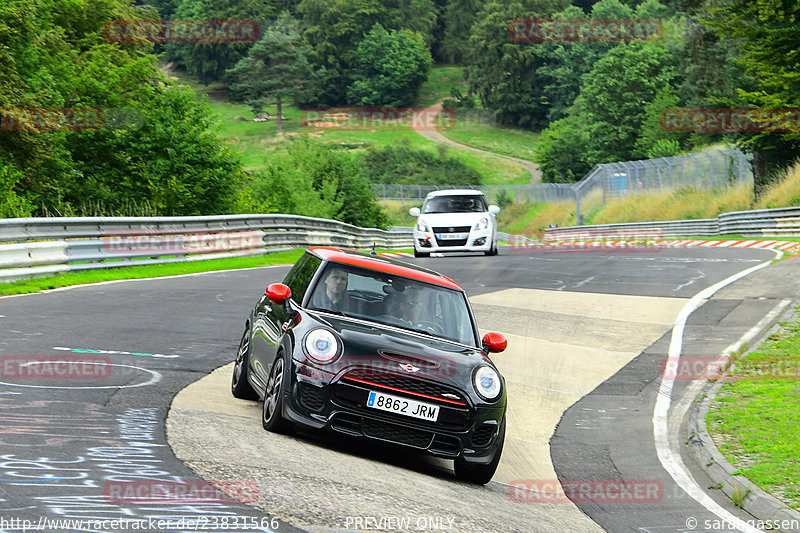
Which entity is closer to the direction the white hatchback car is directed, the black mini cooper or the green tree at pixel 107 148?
the black mini cooper

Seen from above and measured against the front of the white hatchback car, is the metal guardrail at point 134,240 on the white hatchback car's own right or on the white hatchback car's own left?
on the white hatchback car's own right

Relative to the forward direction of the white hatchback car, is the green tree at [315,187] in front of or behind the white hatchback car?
behind

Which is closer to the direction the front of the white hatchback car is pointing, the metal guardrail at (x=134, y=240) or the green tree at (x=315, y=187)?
the metal guardrail

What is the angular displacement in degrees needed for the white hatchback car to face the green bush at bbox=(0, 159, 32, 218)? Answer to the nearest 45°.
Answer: approximately 90° to its right

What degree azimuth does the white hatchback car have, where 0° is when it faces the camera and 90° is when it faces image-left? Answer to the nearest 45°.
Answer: approximately 0°

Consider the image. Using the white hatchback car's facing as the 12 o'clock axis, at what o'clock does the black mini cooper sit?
The black mini cooper is roughly at 12 o'clock from the white hatchback car.

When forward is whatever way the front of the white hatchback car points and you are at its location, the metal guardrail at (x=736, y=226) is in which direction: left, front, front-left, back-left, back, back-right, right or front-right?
back-left

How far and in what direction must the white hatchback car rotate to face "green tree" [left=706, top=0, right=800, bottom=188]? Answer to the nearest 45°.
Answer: approximately 90° to its left

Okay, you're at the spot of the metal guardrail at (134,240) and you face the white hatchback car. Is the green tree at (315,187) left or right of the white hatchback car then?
left
